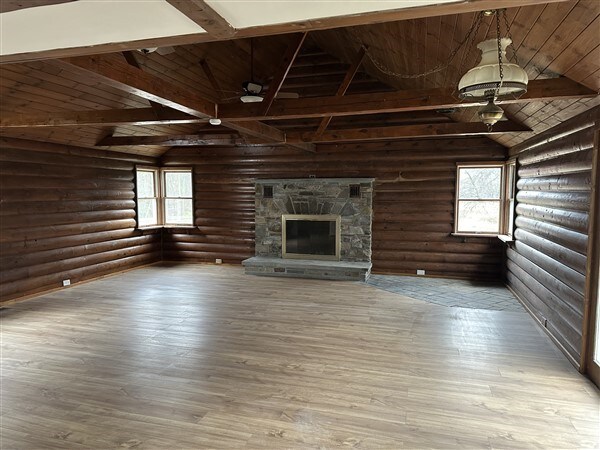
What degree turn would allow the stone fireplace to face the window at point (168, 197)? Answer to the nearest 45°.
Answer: approximately 90° to its right

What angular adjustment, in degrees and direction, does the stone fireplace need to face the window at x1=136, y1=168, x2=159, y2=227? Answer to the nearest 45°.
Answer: approximately 90° to its right

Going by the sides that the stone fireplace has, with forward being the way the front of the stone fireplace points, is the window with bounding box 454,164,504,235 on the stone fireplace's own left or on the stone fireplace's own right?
on the stone fireplace's own left

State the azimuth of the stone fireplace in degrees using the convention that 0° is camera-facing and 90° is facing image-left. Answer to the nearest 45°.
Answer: approximately 0°

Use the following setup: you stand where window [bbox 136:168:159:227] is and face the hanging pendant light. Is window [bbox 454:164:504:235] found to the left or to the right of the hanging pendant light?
left
